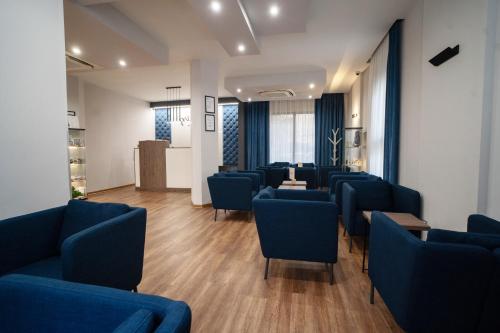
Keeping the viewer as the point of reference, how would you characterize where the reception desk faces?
facing the viewer

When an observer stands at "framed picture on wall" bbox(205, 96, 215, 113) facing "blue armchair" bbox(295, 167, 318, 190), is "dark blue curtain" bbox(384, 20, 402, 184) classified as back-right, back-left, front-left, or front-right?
front-right

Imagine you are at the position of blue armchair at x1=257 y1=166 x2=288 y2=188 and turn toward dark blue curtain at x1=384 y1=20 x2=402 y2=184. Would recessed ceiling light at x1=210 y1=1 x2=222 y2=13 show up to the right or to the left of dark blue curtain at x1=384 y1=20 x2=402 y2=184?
right

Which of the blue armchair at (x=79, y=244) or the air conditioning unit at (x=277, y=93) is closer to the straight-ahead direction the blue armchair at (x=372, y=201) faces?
the blue armchair

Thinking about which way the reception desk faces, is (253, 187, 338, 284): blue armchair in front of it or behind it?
in front

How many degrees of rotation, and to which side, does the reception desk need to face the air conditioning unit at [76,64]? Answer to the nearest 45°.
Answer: approximately 45° to its right

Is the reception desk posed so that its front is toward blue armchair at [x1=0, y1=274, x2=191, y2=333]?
yes
